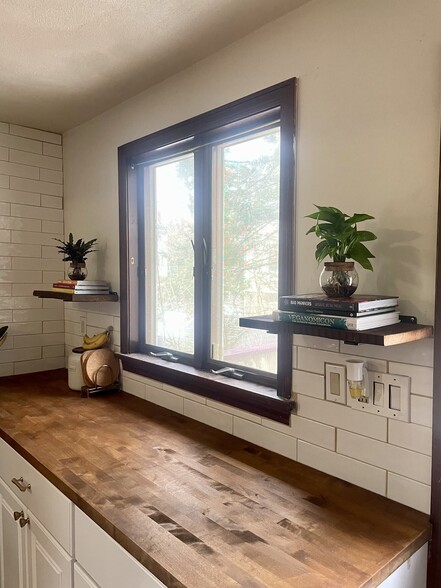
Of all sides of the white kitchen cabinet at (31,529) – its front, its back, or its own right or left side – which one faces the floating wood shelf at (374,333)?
left

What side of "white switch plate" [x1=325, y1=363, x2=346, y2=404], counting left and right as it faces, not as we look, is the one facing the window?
right

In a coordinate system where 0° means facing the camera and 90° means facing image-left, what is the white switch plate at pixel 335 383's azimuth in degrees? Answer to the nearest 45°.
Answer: approximately 45°

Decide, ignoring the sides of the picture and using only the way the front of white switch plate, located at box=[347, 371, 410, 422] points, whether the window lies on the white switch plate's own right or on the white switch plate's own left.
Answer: on the white switch plate's own right

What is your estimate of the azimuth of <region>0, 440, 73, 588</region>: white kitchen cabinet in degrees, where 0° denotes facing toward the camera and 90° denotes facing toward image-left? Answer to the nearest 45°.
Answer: approximately 45°
